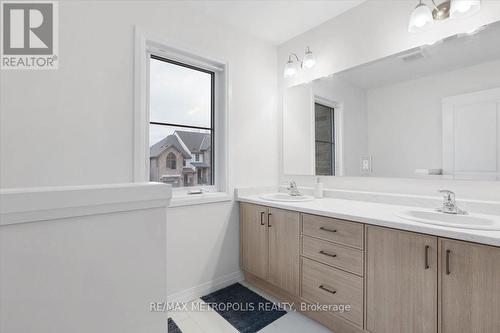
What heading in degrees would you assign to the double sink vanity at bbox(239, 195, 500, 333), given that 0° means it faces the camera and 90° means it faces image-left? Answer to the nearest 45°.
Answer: approximately 45°

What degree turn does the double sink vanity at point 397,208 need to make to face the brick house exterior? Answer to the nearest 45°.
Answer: approximately 45° to its right

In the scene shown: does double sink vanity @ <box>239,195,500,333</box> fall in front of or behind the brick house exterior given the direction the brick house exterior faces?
in front

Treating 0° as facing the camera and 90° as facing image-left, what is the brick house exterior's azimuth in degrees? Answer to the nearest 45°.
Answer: approximately 0°

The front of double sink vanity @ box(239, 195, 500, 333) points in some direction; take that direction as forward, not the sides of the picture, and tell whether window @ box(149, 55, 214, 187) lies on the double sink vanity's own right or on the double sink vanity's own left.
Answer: on the double sink vanity's own right

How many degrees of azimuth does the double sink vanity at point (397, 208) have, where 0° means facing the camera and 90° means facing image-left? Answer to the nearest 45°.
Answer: approximately 45°
